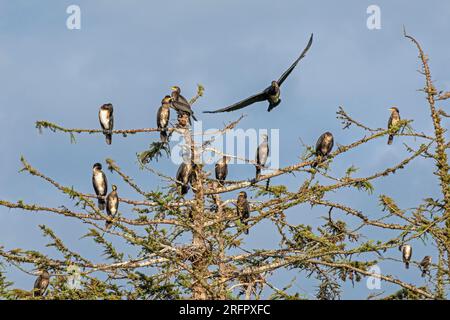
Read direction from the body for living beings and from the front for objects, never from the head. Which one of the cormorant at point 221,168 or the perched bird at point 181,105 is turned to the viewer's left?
the perched bird

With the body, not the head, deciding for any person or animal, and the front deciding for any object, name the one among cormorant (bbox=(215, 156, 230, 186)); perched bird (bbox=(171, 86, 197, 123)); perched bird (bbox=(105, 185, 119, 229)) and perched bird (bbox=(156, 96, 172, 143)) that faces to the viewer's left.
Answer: perched bird (bbox=(171, 86, 197, 123))

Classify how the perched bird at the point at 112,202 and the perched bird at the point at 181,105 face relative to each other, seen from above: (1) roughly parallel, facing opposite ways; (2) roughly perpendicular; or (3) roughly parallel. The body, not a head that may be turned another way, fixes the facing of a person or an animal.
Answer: roughly perpendicular

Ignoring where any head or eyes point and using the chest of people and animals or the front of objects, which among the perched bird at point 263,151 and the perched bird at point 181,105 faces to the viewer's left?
the perched bird at point 181,105

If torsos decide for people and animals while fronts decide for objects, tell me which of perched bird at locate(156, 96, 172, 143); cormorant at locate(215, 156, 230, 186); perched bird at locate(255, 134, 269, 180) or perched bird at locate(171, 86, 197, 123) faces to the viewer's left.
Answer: perched bird at locate(171, 86, 197, 123)

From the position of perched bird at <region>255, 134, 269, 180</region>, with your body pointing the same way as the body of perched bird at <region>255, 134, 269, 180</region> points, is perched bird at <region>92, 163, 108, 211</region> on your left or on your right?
on your right

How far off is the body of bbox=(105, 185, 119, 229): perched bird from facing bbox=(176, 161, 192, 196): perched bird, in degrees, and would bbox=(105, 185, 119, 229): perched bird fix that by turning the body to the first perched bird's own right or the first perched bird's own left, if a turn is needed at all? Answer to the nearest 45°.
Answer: approximately 45° to the first perched bird's own left

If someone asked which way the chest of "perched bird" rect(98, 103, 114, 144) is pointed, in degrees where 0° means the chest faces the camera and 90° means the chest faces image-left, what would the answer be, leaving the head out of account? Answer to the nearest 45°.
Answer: approximately 45°
